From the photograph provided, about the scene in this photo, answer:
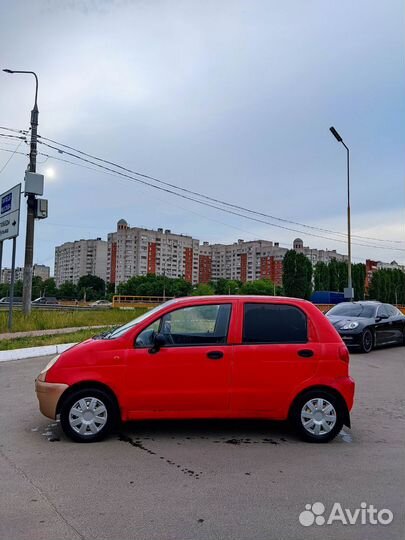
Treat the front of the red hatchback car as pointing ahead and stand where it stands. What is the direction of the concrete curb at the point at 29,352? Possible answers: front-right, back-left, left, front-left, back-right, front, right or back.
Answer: front-right

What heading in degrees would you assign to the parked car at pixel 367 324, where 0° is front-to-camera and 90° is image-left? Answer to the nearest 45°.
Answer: approximately 45°

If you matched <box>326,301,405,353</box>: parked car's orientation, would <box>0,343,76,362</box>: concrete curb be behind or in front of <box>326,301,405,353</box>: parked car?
in front

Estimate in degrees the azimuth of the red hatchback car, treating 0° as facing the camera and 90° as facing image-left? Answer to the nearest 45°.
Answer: approximately 90°

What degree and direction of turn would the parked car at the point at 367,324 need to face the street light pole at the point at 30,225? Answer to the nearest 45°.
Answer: approximately 45° to its right

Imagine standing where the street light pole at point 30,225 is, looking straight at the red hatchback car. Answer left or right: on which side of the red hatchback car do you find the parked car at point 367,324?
left

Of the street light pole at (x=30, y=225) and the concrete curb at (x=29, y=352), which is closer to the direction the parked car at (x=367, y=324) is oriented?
the concrete curb

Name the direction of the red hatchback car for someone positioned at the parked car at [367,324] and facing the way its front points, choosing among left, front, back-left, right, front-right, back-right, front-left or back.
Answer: front-left
